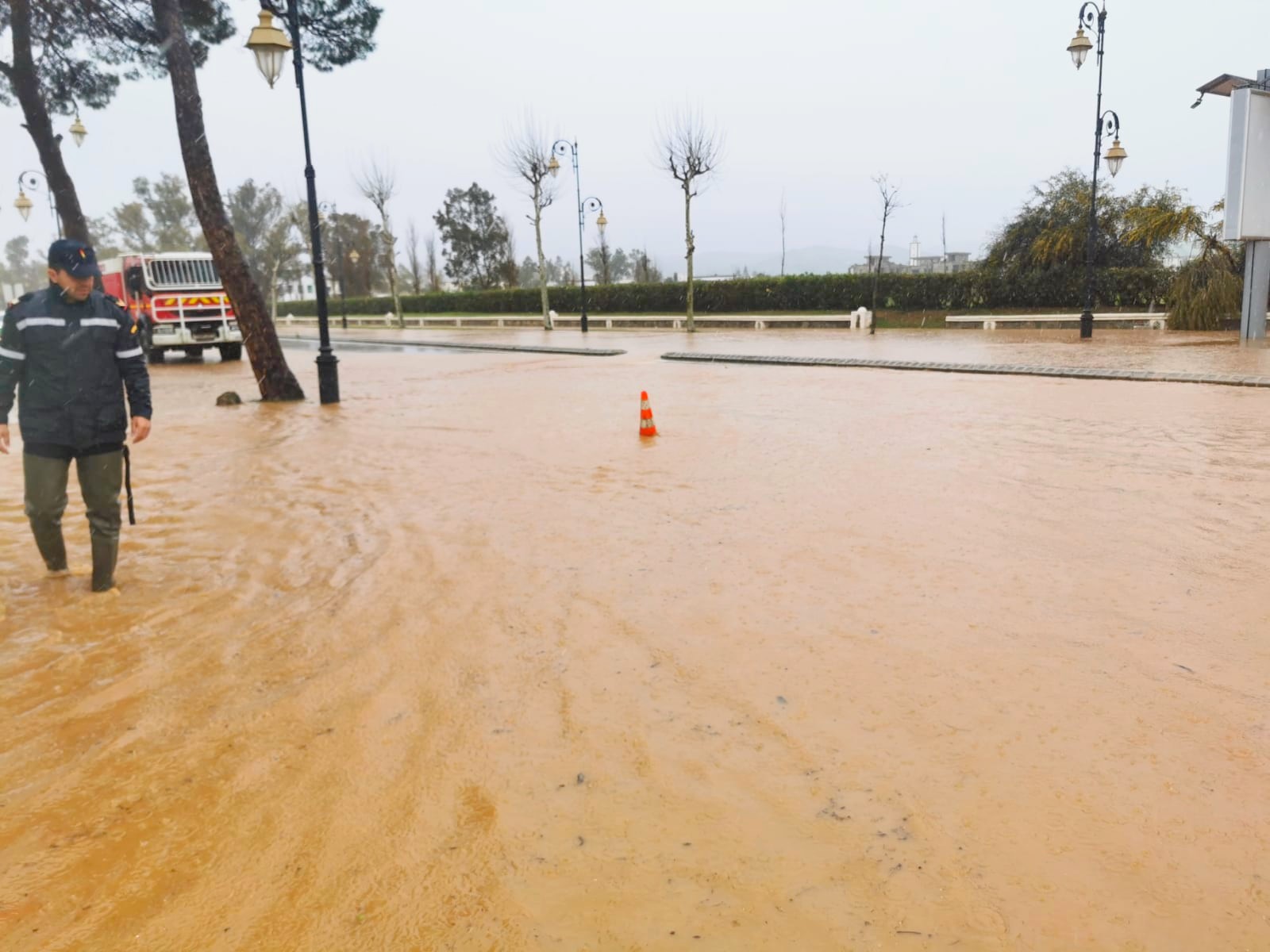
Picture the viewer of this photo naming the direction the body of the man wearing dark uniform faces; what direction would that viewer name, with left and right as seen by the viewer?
facing the viewer

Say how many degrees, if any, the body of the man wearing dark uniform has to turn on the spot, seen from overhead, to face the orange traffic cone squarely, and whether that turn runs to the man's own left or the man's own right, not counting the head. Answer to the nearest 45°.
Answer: approximately 135° to the man's own left

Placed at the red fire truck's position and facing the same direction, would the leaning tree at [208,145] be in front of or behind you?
in front

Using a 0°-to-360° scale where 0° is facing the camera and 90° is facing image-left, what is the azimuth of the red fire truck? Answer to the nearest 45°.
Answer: approximately 315°

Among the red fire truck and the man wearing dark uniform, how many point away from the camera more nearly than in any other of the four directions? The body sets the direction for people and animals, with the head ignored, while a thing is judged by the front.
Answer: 0

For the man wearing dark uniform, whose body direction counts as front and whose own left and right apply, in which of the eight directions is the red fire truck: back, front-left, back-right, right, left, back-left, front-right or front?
back

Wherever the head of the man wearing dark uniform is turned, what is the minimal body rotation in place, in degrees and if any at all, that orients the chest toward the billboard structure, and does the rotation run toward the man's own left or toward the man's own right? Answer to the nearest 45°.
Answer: approximately 90° to the man's own left

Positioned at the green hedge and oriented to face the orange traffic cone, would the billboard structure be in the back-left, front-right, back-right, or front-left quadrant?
front-left
